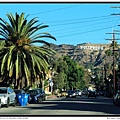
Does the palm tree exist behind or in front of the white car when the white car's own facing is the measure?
behind

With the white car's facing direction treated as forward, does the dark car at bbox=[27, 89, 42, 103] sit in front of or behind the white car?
behind

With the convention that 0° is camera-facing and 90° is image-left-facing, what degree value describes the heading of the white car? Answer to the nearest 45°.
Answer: approximately 45°
